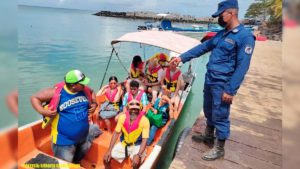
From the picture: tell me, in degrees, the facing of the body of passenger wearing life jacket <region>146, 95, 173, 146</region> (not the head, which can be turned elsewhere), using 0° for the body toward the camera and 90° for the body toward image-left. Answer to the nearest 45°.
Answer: approximately 45°

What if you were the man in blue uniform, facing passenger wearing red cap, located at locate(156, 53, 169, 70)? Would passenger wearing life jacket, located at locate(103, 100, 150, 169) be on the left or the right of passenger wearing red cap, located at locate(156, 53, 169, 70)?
left

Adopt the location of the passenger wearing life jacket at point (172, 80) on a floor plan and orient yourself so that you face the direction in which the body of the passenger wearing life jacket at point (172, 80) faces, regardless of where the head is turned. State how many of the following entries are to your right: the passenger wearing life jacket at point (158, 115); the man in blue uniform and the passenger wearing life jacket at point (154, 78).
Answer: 1

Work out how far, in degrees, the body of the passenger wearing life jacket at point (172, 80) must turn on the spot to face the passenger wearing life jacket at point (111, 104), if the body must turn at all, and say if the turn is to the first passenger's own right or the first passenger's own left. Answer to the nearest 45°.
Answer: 0° — they already face them

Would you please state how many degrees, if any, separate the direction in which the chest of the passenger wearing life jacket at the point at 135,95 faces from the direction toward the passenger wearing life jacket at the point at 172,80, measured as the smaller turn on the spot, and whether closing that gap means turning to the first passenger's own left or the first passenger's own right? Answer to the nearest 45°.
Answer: approximately 135° to the first passenger's own left

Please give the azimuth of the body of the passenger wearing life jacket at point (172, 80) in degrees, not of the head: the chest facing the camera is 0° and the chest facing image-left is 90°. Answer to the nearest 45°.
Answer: approximately 45°

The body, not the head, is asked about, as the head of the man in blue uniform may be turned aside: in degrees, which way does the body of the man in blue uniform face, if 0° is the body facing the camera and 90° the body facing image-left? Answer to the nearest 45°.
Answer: approximately 45°
